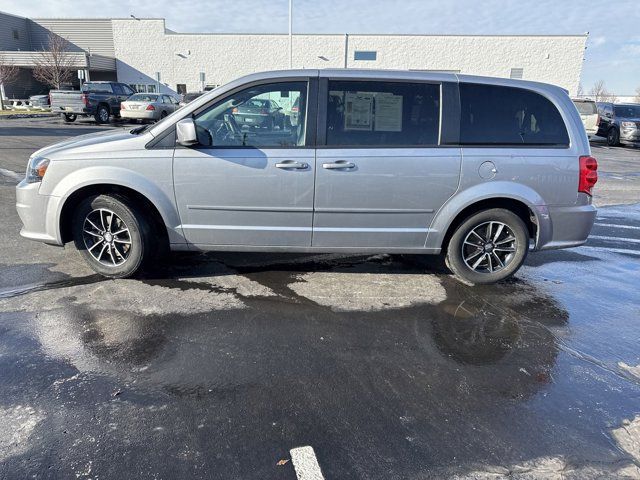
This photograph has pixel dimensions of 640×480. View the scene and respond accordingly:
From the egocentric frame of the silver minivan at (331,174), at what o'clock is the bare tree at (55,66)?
The bare tree is roughly at 2 o'clock from the silver minivan.

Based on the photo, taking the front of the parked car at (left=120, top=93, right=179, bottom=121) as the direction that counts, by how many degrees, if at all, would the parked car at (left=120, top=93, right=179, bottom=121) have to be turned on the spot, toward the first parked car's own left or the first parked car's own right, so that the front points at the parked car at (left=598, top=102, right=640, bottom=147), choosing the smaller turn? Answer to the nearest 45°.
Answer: approximately 45° to the first parked car's own right

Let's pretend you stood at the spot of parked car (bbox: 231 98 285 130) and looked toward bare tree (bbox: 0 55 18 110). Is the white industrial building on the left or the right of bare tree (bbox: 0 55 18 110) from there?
right

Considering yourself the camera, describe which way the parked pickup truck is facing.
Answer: facing away from the viewer and to the right of the viewer

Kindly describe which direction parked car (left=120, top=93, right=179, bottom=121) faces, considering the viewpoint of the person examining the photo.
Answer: facing away from the viewer and to the right of the viewer

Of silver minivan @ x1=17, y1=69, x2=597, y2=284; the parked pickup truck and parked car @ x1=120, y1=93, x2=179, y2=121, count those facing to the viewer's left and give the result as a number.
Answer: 1

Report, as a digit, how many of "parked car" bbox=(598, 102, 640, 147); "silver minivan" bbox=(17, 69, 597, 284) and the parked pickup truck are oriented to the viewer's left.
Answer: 1

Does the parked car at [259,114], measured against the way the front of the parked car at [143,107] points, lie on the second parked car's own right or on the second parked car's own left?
on the second parked car's own right

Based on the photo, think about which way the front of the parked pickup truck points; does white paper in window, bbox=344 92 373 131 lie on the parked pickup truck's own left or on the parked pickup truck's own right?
on the parked pickup truck's own right

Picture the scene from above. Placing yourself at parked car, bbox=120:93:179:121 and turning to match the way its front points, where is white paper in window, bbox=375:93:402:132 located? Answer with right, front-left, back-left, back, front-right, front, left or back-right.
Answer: back-right

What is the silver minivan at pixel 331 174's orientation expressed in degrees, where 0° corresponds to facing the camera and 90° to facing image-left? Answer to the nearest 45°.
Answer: approximately 90°
